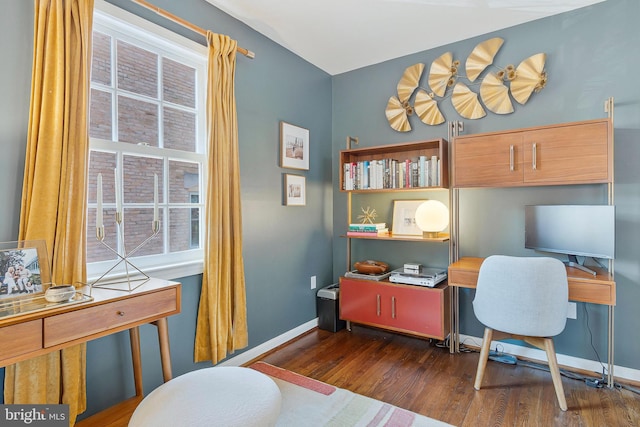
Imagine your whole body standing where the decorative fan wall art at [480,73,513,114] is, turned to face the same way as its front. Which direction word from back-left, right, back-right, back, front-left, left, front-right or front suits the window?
front-right

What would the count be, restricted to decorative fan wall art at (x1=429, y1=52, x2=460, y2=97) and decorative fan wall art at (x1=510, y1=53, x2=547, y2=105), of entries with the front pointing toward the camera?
2

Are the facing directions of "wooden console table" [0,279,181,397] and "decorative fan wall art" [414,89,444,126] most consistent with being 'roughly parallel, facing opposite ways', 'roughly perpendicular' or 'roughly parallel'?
roughly perpendicular

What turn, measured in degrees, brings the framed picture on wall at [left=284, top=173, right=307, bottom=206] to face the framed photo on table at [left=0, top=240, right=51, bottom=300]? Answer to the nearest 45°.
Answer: approximately 90° to its right

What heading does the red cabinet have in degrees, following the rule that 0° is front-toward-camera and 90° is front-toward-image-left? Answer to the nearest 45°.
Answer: approximately 45°

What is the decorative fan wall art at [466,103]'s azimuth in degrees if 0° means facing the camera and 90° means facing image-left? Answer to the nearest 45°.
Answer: approximately 0°

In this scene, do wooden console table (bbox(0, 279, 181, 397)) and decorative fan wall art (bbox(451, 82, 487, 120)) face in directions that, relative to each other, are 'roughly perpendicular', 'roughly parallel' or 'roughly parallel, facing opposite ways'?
roughly perpendicular

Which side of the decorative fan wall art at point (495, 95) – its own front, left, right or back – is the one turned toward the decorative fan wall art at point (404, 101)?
right

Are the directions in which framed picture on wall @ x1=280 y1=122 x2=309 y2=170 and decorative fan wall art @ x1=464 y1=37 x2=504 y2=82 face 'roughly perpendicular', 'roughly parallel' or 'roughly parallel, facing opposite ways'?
roughly perpendicular
